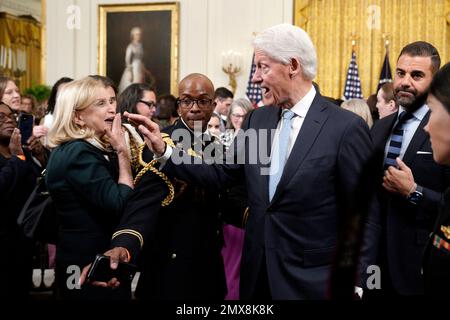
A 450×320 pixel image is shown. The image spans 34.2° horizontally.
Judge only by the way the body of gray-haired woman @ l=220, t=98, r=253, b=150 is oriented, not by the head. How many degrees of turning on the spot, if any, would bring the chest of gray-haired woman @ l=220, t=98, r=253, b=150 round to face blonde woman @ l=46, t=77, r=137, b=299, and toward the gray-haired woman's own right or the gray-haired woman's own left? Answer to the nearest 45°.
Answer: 0° — they already face them

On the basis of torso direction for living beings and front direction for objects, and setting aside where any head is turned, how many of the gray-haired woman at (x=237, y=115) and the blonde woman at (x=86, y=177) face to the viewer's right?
1

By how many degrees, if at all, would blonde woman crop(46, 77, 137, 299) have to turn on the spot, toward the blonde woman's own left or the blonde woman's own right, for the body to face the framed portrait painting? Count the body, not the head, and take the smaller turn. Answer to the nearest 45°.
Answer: approximately 90° to the blonde woman's own left

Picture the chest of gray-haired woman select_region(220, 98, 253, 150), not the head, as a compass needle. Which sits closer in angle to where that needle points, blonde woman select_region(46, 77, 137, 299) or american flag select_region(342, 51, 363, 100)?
the blonde woman

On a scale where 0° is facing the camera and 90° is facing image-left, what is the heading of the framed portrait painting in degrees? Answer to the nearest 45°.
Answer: approximately 0°

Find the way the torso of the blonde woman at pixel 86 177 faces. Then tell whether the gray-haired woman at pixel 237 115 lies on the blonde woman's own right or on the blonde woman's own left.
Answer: on the blonde woman's own left

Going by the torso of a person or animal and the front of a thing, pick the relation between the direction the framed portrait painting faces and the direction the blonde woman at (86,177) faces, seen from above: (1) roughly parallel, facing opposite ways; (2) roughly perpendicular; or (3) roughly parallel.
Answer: roughly perpendicular

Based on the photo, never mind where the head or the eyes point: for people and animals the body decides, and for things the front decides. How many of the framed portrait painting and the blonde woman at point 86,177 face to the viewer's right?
1

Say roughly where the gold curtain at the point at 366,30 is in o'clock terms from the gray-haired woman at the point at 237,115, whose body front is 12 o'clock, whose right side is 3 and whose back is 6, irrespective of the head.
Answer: The gold curtain is roughly at 7 o'clock from the gray-haired woman.

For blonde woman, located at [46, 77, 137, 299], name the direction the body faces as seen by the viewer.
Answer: to the viewer's right

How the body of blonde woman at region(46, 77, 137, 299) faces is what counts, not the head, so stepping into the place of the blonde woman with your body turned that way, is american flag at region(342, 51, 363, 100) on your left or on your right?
on your left

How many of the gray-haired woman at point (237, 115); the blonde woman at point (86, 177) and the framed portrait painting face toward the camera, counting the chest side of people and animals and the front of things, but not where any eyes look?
2
